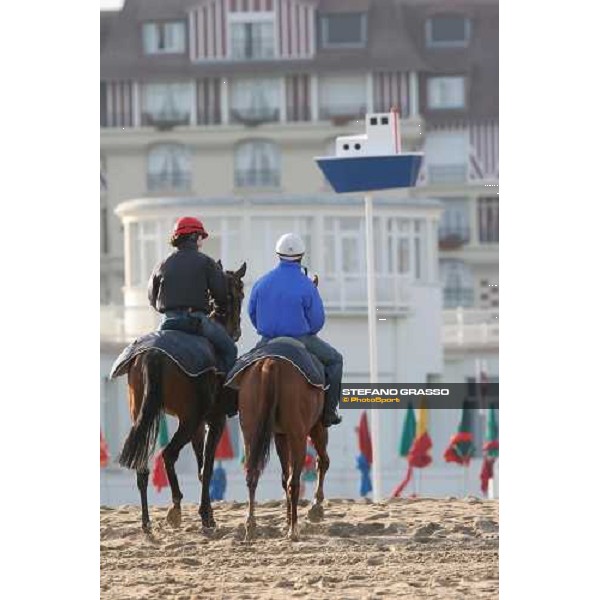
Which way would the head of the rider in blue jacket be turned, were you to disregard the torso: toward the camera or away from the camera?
away from the camera

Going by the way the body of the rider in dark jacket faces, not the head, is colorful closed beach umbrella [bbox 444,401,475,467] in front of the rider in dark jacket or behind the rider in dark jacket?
in front

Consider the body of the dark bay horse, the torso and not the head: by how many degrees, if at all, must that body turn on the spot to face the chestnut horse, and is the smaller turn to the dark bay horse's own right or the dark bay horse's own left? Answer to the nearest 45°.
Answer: approximately 90° to the dark bay horse's own right

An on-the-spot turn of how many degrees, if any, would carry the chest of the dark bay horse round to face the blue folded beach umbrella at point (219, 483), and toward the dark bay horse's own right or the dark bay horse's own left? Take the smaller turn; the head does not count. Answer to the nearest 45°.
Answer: approximately 45° to the dark bay horse's own left

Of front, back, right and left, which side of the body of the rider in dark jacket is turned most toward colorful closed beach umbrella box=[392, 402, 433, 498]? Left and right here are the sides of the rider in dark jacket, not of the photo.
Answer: front

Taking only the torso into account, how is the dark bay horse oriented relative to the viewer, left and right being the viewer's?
facing away from the viewer and to the right of the viewer

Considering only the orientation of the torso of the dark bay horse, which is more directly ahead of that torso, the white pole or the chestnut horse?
the white pole

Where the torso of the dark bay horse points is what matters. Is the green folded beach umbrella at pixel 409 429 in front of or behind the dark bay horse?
in front

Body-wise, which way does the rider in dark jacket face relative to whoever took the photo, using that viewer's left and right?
facing away from the viewer and to the right of the viewer

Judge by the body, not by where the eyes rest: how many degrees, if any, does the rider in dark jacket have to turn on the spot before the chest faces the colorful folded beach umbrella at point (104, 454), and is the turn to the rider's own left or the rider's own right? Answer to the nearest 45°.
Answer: approximately 45° to the rider's own left

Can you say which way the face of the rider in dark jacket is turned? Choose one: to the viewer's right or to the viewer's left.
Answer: to the viewer's right
